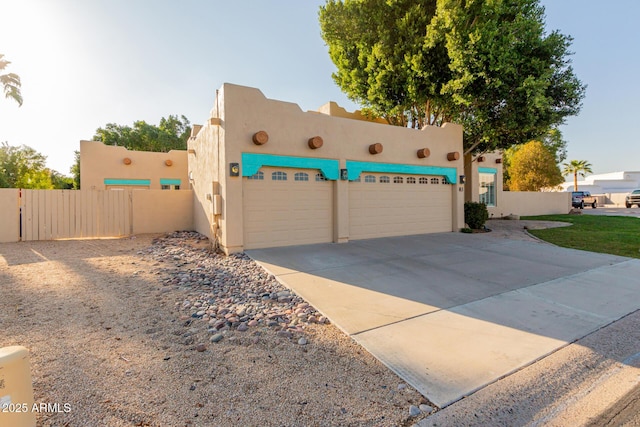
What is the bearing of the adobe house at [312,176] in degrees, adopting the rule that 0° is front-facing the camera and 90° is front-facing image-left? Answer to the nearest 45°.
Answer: approximately 315°

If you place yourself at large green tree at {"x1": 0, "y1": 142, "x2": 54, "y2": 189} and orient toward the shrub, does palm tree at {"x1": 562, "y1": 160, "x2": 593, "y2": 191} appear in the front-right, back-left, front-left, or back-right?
front-left

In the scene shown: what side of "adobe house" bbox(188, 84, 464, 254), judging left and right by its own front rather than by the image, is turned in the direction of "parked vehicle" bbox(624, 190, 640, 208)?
left

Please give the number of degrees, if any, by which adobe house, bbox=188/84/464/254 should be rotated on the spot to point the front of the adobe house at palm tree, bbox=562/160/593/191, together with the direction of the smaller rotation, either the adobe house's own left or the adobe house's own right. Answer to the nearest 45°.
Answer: approximately 90° to the adobe house's own left

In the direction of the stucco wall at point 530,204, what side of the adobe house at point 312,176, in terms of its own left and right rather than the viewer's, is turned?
left

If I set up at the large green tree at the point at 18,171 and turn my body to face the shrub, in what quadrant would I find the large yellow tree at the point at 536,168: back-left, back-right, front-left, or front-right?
front-left

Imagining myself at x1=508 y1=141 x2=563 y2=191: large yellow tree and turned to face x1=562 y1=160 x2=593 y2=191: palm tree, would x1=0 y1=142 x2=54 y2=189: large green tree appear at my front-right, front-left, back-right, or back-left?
back-left

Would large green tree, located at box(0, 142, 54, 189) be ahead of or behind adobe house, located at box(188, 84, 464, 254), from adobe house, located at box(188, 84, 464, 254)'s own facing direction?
behind
